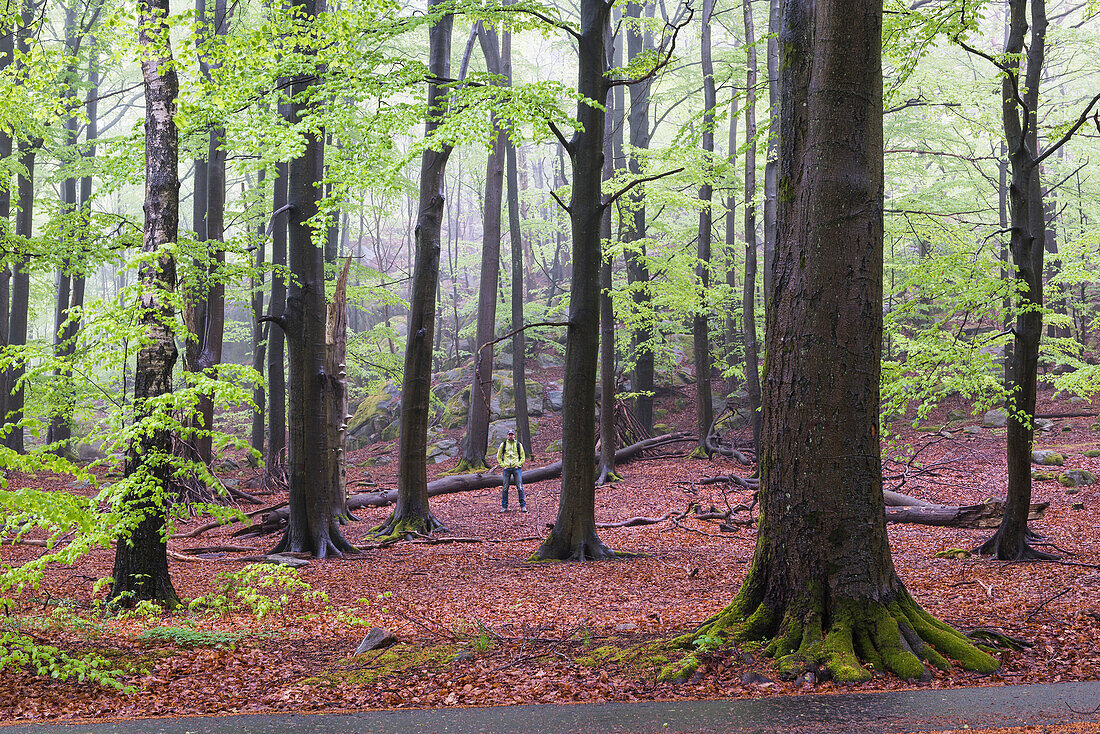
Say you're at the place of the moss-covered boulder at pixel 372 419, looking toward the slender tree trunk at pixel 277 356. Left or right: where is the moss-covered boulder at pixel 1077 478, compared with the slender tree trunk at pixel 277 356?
left

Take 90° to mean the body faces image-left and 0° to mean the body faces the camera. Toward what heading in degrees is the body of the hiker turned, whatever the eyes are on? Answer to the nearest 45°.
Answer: approximately 0°

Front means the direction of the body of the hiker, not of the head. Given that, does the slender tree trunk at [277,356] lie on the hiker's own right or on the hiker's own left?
on the hiker's own right

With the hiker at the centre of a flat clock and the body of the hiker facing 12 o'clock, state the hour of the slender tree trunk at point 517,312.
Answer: The slender tree trunk is roughly at 6 o'clock from the hiker.

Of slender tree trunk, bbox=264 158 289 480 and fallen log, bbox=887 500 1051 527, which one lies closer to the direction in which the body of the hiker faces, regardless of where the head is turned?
the fallen log

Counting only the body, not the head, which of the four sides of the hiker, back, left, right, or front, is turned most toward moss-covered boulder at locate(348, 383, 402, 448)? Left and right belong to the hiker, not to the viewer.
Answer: back

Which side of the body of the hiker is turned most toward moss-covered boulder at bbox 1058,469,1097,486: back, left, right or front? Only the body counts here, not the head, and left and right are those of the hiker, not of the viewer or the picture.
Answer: left

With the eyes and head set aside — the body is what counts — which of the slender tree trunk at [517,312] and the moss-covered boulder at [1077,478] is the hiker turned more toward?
the moss-covered boulder

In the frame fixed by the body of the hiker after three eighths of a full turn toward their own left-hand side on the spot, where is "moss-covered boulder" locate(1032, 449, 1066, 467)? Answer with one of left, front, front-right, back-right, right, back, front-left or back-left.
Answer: front-right

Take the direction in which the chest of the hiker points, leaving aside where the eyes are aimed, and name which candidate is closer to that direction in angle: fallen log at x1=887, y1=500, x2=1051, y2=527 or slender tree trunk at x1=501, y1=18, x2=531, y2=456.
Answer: the fallen log
